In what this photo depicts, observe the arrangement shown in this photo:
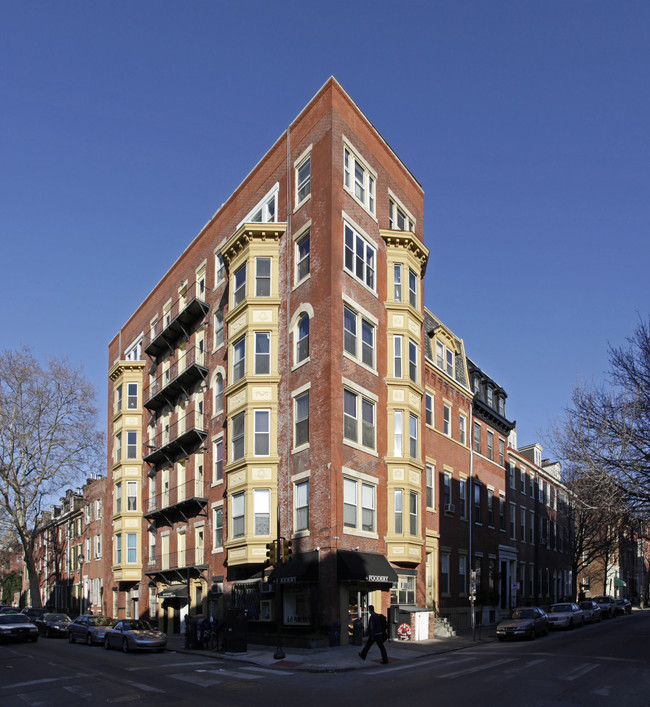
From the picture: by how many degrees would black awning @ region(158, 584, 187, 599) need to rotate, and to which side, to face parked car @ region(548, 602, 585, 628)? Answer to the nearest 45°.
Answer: approximately 135° to its left

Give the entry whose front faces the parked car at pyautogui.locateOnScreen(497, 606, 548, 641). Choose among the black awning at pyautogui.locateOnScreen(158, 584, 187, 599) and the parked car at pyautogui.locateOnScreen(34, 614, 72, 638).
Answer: the parked car at pyautogui.locateOnScreen(34, 614, 72, 638)

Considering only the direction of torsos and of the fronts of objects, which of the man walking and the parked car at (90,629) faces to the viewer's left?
the man walking

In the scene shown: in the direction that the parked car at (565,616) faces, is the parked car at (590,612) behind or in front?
behind

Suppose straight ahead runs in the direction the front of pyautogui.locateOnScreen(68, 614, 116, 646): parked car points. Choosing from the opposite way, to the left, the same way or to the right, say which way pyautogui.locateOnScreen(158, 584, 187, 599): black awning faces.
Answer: to the right

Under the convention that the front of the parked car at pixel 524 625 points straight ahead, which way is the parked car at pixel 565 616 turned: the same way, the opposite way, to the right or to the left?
the same way

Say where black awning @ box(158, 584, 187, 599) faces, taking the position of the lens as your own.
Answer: facing the viewer and to the left of the viewer

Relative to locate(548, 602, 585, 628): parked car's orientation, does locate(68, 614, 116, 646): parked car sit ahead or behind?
ahead

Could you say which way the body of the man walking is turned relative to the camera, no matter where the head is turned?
to the viewer's left

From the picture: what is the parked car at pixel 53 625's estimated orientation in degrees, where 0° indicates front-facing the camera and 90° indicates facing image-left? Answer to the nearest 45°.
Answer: approximately 315°
